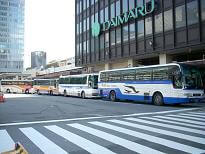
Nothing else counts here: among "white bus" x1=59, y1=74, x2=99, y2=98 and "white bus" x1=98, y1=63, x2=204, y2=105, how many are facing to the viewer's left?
0

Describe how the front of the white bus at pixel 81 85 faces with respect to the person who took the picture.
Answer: facing the viewer and to the right of the viewer

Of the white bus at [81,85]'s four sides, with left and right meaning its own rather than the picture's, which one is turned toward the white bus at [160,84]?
front

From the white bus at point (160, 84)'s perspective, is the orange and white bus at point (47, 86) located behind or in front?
behind

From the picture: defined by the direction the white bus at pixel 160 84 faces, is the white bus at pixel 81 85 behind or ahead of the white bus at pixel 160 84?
behind

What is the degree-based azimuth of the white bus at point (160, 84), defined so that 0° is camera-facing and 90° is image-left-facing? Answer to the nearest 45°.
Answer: approximately 315°
